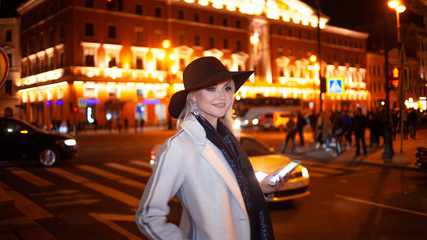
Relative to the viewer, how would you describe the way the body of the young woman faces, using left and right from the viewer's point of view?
facing the viewer and to the right of the viewer

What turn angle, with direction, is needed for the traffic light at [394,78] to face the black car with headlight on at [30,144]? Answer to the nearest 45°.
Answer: approximately 45° to its right

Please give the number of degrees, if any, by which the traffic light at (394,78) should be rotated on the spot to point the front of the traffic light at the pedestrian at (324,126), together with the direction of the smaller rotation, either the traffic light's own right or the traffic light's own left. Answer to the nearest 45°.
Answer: approximately 135° to the traffic light's own right

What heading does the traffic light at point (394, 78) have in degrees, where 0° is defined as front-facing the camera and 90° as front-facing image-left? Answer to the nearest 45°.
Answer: approximately 0°

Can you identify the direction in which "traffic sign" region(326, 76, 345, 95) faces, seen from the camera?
facing the viewer

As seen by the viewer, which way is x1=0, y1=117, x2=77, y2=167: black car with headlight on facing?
to the viewer's right

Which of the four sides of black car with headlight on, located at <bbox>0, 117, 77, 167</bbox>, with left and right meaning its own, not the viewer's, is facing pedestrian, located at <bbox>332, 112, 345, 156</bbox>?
front

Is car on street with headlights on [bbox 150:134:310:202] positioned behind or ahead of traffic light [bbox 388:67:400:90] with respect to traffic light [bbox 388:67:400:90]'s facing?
ahead

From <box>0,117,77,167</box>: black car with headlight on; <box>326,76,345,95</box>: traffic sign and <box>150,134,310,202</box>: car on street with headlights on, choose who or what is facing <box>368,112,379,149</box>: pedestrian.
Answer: <box>0,117,77,167</box>: black car with headlight on

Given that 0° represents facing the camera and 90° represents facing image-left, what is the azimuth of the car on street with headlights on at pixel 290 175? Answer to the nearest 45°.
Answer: approximately 315°

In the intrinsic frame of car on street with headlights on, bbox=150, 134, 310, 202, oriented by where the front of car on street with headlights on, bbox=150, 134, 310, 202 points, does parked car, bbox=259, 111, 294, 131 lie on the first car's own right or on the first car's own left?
on the first car's own left

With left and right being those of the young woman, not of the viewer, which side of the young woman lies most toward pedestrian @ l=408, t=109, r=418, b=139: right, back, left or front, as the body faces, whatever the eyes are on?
left
